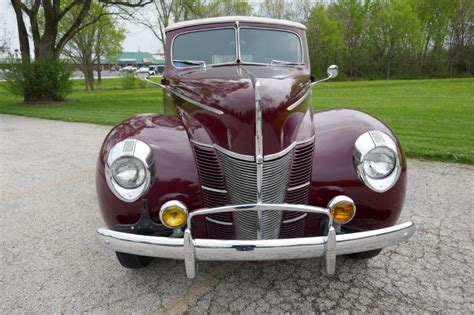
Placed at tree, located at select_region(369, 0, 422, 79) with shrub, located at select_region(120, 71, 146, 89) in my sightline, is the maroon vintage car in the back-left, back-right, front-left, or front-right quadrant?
front-left

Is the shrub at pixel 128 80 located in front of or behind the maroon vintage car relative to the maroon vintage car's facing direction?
behind

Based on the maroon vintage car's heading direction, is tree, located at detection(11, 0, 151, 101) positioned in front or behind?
behind

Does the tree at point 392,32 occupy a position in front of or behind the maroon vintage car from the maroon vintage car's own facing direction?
behind

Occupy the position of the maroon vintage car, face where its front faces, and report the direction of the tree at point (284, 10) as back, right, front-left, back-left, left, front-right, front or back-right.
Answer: back

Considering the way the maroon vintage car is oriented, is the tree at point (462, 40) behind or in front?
behind

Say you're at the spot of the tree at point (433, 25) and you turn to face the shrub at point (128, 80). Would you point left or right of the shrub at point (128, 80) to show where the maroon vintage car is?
left

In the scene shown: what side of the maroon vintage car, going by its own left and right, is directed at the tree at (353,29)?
back

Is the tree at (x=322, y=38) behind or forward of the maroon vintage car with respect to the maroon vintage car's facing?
behind

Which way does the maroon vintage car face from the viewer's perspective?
toward the camera
